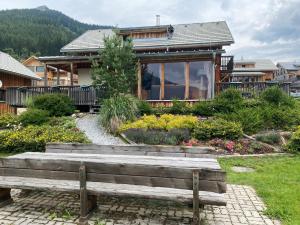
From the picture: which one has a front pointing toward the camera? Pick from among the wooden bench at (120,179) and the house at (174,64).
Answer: the house

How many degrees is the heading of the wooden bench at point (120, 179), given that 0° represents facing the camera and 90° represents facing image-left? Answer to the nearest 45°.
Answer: approximately 180°

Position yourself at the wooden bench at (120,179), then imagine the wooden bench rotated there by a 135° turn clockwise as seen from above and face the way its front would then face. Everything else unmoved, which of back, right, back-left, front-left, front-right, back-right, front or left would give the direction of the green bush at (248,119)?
left

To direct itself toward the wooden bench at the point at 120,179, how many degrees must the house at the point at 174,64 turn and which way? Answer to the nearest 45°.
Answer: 0° — it already faces it

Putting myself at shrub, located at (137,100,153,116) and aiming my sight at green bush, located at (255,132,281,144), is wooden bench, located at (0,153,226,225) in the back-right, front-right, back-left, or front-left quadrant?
front-right

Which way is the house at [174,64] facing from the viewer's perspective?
toward the camera

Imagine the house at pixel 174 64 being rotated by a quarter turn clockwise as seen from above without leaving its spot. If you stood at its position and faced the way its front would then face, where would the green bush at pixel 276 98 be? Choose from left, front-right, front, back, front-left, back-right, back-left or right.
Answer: back-left

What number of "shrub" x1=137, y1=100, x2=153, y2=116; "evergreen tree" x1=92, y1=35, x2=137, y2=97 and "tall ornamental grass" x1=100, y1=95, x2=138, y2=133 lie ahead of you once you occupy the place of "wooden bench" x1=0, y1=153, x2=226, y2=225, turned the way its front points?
3

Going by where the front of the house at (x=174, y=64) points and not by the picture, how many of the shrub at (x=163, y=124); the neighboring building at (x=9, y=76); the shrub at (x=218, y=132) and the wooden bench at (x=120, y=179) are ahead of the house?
3

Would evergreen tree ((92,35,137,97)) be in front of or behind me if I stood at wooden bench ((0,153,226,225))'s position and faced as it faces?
in front

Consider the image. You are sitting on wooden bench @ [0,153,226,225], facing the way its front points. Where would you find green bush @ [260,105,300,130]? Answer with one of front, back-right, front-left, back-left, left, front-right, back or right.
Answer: front-right

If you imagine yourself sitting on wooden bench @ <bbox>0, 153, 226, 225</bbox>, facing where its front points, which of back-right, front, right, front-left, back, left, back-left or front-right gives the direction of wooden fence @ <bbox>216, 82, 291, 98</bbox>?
front-right

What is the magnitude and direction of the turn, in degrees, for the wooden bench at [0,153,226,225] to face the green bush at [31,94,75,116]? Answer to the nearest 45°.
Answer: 0° — it already faces it

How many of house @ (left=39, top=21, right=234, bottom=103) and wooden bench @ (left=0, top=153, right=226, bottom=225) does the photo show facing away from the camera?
1

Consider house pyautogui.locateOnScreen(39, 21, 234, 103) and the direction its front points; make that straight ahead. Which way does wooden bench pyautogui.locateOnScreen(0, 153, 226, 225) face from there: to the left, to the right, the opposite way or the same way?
the opposite way

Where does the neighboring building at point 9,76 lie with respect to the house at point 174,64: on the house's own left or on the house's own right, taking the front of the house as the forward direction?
on the house's own right
